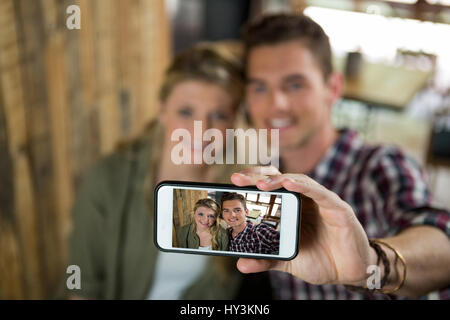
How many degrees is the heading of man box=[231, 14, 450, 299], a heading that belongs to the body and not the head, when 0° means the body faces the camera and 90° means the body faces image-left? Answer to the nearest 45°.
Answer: approximately 45°
